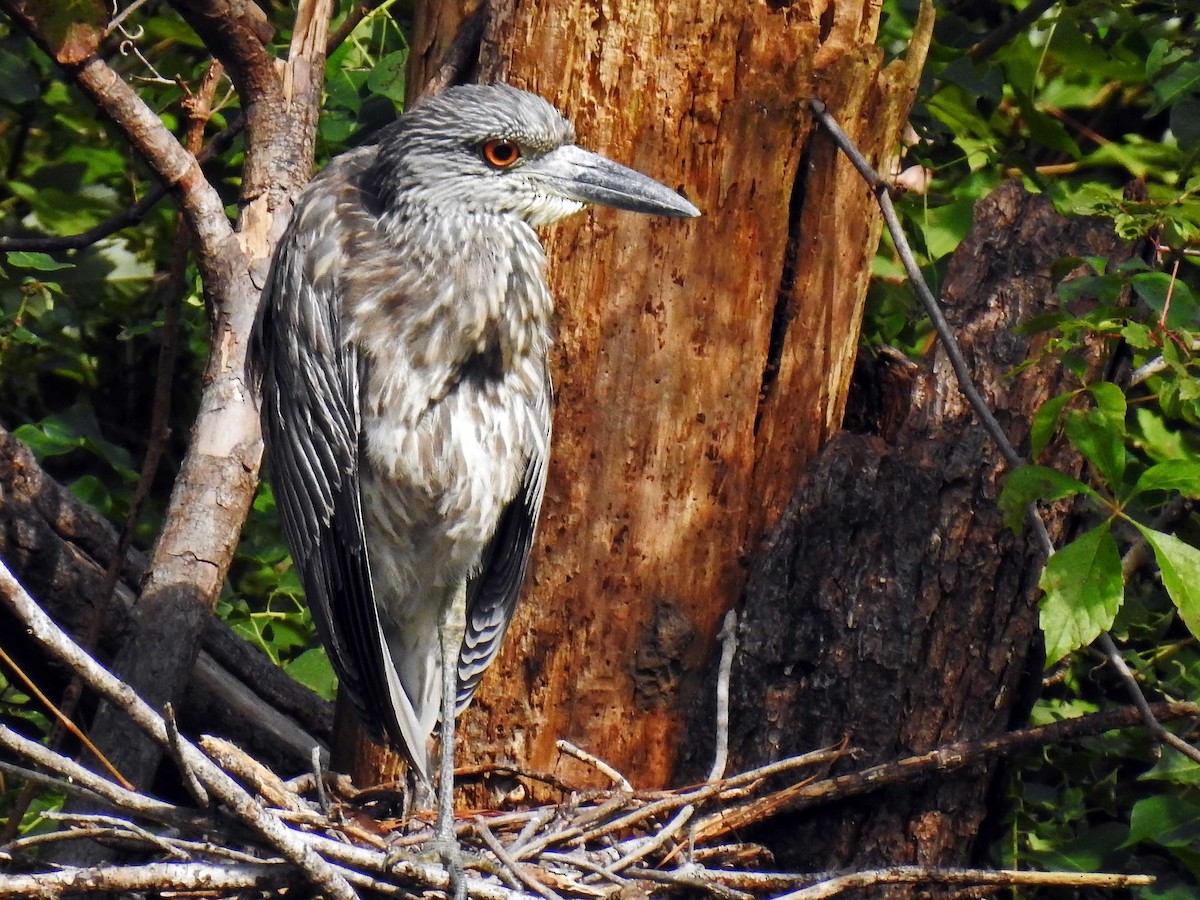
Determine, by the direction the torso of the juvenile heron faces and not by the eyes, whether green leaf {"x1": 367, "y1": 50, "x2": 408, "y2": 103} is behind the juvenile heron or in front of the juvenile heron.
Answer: behind

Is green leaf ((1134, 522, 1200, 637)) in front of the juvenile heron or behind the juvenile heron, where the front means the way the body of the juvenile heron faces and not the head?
in front

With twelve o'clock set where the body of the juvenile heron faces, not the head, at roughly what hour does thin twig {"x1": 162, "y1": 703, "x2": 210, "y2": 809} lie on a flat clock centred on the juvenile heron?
The thin twig is roughly at 4 o'clock from the juvenile heron.

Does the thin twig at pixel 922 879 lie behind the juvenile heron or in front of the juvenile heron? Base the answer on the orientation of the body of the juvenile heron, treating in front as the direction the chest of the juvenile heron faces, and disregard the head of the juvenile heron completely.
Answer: in front

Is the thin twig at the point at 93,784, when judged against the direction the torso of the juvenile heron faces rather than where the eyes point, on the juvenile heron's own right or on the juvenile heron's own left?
on the juvenile heron's own right

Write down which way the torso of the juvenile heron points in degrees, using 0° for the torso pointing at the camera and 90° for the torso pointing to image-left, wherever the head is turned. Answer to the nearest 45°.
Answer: approximately 315°
